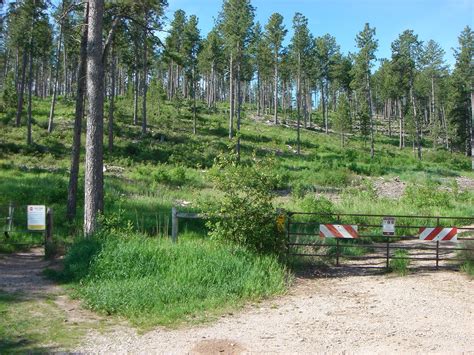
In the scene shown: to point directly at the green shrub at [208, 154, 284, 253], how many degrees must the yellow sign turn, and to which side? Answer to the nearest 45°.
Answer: approximately 90° to its right

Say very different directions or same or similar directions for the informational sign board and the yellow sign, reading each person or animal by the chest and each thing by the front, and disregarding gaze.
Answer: same or similar directions

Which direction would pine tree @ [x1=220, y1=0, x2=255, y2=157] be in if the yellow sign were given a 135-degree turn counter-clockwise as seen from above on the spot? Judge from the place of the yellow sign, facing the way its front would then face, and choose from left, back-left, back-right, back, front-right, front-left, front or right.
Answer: front-left

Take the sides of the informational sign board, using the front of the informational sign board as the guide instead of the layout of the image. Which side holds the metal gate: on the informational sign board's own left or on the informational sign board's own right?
on the informational sign board's own left

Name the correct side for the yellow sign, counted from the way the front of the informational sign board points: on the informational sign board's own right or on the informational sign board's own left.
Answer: on the informational sign board's own left

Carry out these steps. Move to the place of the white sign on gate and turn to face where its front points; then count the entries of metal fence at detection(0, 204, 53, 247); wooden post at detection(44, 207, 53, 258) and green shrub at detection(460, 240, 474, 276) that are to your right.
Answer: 2

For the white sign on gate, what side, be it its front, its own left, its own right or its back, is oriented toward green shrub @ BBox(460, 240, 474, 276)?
left

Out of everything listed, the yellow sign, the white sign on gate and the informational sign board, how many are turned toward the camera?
3

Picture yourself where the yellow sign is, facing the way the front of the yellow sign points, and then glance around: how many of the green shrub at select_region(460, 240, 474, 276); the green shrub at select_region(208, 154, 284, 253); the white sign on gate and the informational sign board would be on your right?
2

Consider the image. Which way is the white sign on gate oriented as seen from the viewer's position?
toward the camera

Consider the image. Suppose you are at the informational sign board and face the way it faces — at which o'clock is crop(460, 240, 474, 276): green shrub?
The green shrub is roughly at 10 o'clock from the informational sign board.

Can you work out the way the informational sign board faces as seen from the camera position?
facing the viewer

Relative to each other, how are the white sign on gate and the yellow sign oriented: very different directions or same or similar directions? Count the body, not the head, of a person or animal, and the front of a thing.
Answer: same or similar directions

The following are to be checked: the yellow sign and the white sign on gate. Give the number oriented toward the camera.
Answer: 2

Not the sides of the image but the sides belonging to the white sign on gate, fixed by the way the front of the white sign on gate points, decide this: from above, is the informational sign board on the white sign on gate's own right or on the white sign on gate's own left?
on the white sign on gate's own right
